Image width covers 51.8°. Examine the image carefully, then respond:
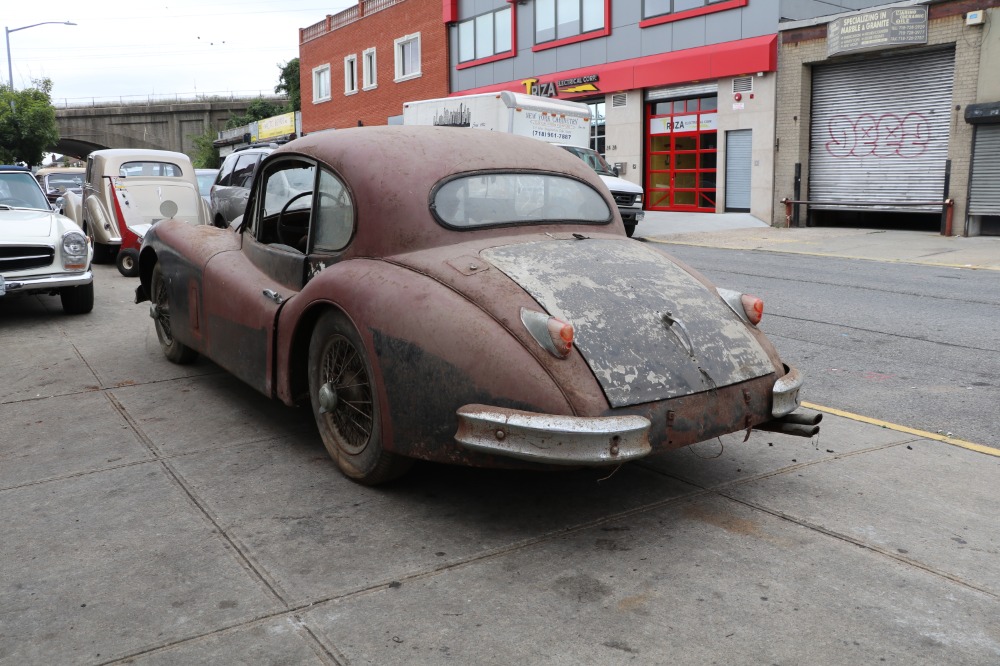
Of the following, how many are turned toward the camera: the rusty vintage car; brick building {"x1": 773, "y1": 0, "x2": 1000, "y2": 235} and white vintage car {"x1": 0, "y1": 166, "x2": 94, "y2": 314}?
2

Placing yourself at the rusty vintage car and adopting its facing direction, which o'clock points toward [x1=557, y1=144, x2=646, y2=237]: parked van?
The parked van is roughly at 2 o'clock from the rusty vintage car.

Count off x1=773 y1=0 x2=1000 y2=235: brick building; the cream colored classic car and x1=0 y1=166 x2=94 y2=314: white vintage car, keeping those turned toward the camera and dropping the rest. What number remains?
2

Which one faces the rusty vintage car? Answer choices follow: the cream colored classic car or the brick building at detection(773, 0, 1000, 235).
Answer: the brick building

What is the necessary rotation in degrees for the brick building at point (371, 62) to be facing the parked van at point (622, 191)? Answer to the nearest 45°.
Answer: approximately 45° to its left

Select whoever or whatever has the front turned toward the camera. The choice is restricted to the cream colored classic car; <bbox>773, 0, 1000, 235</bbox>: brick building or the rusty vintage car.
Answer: the brick building

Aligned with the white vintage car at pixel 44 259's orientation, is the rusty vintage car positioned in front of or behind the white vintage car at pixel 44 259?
in front

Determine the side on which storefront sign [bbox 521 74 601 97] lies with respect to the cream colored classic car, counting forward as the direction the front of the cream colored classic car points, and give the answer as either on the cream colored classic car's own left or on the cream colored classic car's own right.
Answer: on the cream colored classic car's own right

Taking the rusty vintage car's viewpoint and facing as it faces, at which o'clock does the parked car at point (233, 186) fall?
The parked car is roughly at 1 o'clock from the rusty vintage car.

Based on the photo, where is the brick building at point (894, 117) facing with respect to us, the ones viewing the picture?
facing the viewer

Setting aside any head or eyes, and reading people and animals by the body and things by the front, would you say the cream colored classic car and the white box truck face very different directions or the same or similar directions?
very different directions

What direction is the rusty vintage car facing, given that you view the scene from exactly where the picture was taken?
facing away from the viewer and to the left of the viewer

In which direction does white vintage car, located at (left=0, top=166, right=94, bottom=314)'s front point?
toward the camera

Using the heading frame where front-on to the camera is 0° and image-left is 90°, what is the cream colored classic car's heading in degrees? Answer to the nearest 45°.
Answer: approximately 135°

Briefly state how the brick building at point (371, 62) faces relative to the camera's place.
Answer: facing the viewer and to the left of the viewer

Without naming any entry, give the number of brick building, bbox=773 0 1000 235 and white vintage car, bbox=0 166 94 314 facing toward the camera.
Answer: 2
